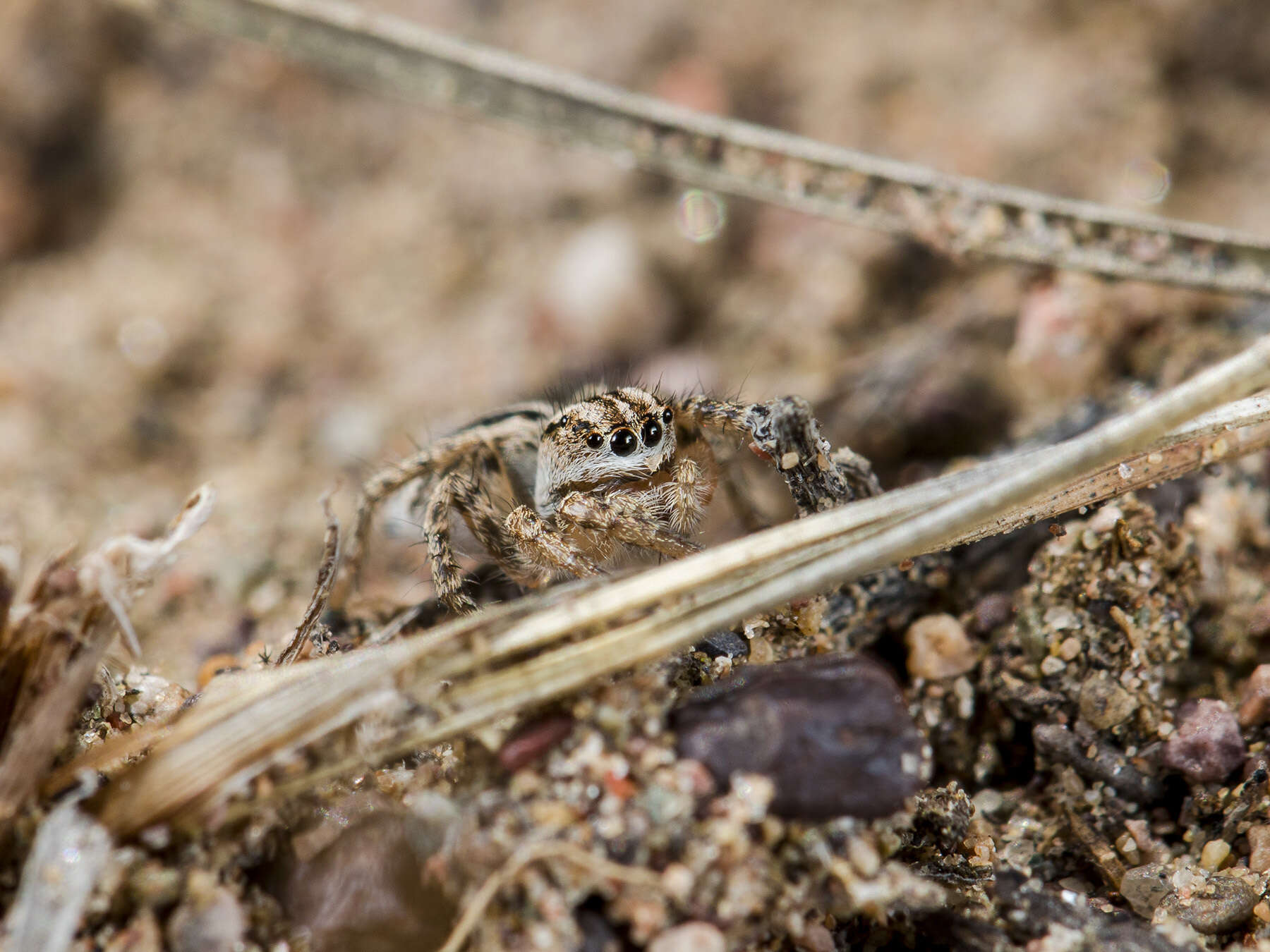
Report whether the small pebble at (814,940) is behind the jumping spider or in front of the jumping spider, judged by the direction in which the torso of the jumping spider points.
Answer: in front

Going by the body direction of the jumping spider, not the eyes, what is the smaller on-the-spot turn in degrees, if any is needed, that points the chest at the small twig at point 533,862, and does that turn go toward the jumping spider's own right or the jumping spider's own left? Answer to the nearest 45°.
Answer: approximately 45° to the jumping spider's own right

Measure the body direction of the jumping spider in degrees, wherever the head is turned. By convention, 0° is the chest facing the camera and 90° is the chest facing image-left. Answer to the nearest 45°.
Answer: approximately 315°

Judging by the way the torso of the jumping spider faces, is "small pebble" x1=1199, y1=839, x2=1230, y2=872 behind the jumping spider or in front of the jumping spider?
in front

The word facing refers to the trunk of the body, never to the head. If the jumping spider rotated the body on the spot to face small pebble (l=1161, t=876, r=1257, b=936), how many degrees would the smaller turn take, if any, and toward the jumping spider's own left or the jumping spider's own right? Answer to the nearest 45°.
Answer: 0° — it already faces it

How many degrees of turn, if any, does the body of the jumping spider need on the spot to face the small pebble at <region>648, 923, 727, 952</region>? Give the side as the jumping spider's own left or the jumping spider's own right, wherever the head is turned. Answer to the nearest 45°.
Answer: approximately 45° to the jumping spider's own right
